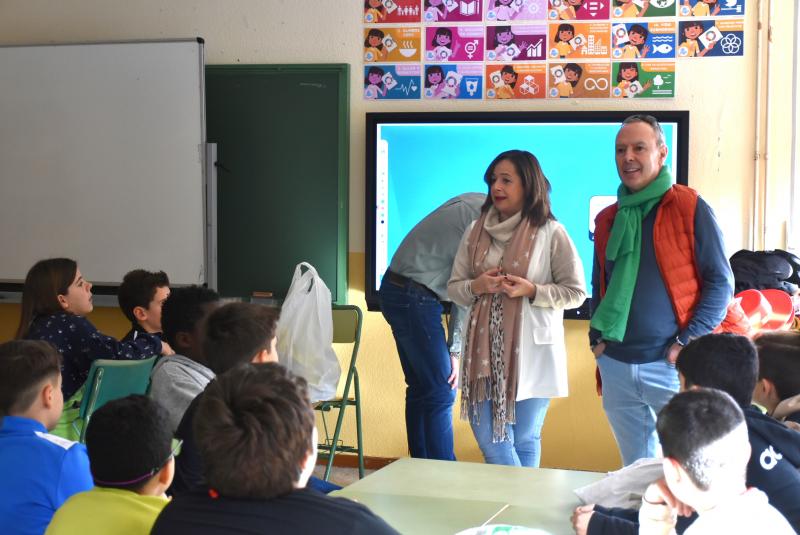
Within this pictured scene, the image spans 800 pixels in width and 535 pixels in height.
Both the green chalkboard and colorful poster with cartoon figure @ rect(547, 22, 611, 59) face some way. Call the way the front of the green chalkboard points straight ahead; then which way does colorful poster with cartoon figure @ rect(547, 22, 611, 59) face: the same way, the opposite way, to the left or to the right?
the same way

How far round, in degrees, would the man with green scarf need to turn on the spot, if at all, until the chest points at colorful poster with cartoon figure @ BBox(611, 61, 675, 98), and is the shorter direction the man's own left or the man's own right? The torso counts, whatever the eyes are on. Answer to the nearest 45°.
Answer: approximately 135° to the man's own right

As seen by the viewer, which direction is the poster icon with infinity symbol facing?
toward the camera

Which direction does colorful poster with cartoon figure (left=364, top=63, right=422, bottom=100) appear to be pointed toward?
toward the camera

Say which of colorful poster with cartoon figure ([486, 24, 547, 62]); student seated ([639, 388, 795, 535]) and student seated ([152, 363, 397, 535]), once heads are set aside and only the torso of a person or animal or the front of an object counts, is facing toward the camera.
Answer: the colorful poster with cartoon figure

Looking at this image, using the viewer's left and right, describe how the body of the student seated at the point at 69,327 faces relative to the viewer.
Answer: facing to the right of the viewer

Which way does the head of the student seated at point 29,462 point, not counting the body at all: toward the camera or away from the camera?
away from the camera

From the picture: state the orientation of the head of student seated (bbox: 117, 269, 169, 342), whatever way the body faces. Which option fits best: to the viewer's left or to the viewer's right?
to the viewer's right

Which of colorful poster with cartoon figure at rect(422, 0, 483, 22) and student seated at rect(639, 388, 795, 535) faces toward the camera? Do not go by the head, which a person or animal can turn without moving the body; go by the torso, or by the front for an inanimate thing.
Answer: the colorful poster with cartoon figure

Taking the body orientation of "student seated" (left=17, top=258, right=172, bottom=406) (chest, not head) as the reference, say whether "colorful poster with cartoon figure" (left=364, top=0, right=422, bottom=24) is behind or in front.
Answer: in front

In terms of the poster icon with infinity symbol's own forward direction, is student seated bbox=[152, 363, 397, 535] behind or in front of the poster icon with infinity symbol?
in front

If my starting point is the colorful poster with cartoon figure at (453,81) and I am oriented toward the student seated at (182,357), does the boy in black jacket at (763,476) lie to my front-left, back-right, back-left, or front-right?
front-left

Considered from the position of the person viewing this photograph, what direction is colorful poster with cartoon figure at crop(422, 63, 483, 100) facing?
facing the viewer

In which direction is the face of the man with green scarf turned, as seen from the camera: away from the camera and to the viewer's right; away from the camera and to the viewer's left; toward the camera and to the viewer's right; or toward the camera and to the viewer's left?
toward the camera and to the viewer's left

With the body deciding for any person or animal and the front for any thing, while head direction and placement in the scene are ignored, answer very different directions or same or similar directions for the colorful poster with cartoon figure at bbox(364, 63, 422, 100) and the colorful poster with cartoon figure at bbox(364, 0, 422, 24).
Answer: same or similar directions

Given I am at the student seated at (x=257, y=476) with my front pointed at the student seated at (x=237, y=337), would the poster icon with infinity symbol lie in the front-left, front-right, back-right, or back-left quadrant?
front-right

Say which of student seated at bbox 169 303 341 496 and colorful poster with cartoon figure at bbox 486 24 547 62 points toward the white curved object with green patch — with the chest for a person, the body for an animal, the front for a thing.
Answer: the colorful poster with cartoon figure

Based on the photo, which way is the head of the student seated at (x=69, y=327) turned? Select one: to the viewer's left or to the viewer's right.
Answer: to the viewer's right

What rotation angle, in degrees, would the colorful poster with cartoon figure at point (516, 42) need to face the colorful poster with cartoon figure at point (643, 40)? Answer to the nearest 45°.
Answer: approximately 90° to its left
